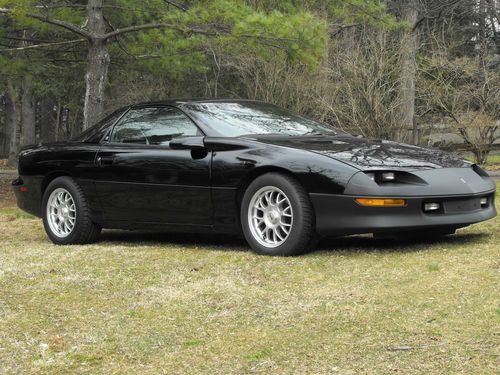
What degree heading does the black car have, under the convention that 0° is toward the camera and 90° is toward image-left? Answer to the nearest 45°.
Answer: approximately 315°

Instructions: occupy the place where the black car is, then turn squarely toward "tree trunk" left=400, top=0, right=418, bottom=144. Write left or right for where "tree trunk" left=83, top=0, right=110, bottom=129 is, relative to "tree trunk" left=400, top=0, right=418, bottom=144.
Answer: left

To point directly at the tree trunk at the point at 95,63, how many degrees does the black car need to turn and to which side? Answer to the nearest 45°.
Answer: approximately 135° to its left

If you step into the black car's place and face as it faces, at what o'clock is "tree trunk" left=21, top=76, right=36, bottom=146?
The tree trunk is roughly at 7 o'clock from the black car.

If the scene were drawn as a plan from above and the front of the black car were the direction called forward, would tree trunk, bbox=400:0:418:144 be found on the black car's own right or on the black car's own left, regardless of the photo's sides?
on the black car's own left
